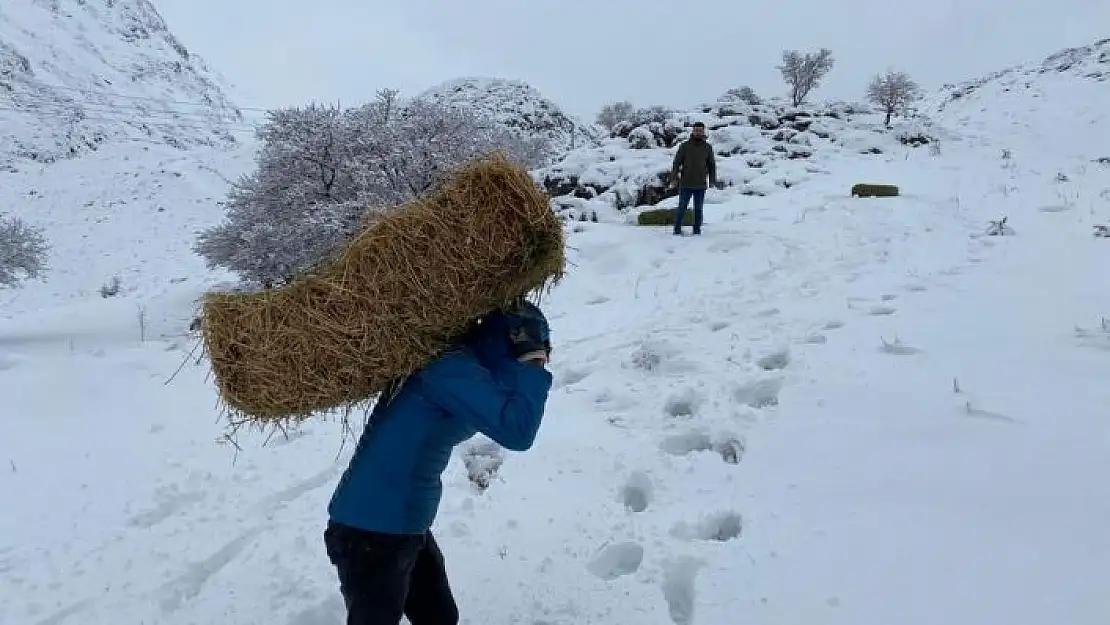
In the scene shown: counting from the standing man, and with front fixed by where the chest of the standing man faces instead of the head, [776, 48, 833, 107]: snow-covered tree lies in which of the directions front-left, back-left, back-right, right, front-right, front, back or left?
back

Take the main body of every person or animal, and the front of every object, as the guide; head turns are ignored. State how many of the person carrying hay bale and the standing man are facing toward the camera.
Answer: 1

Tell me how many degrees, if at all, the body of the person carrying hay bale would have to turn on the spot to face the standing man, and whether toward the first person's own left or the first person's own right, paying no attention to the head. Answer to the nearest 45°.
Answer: approximately 45° to the first person's own left

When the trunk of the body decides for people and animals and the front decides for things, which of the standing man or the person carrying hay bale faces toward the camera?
the standing man

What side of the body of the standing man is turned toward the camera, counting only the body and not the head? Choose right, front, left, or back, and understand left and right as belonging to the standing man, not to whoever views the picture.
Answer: front

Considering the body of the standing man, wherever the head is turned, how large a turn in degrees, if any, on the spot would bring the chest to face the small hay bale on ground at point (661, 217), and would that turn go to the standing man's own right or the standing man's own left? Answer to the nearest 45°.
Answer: approximately 135° to the standing man's own right

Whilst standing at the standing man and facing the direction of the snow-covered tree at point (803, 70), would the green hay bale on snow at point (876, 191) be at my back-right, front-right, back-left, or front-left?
front-right

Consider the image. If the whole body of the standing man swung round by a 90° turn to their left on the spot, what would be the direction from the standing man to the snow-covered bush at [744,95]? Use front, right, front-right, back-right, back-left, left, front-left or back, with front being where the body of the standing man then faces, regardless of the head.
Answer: left

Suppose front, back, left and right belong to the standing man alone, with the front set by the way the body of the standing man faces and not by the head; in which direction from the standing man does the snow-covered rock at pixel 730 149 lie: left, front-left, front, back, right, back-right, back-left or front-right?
back

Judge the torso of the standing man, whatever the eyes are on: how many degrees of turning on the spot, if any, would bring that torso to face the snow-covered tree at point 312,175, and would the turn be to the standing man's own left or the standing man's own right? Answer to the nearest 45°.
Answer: approximately 90° to the standing man's own right

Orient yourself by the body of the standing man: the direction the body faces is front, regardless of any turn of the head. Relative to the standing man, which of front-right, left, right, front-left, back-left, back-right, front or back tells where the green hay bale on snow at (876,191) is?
back-left
